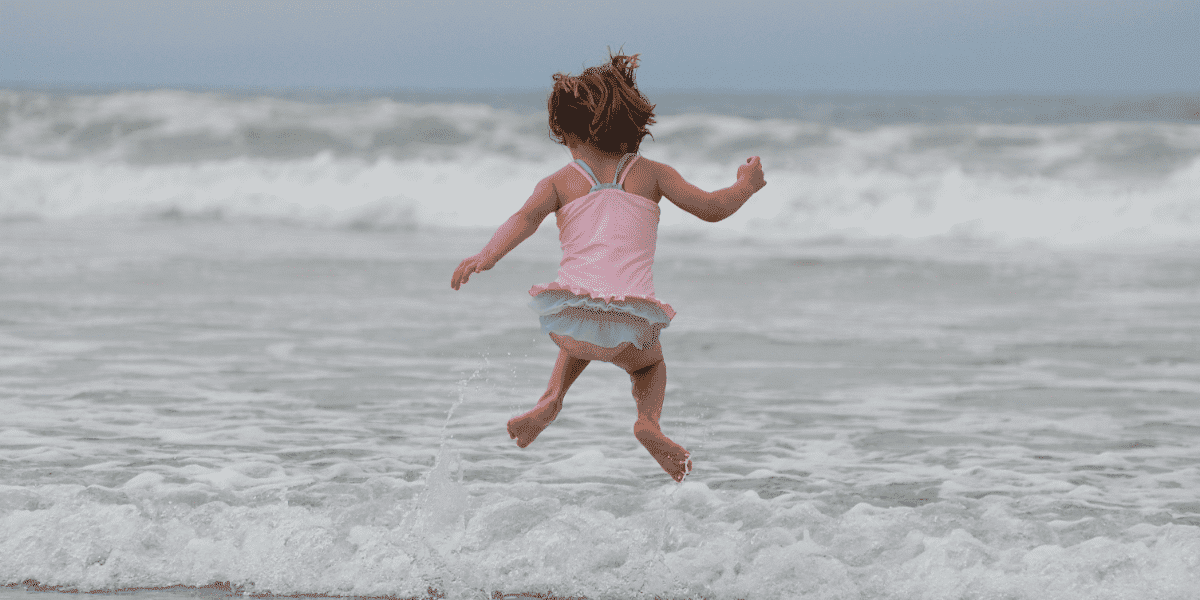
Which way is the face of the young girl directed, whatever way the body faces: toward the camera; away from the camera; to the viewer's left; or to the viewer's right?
away from the camera

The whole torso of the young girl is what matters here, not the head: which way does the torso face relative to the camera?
away from the camera
